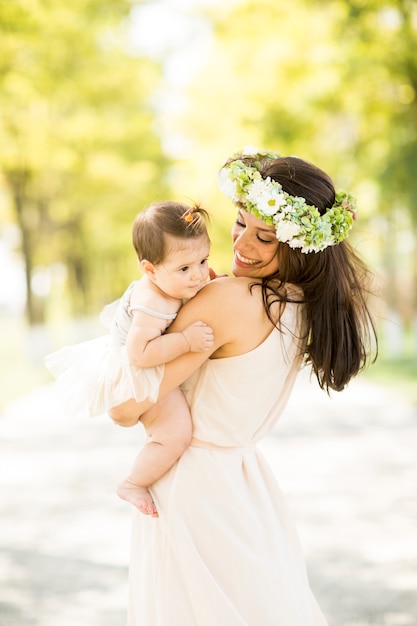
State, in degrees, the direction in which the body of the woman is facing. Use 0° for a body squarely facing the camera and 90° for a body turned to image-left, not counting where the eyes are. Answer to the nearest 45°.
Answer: approximately 135°
